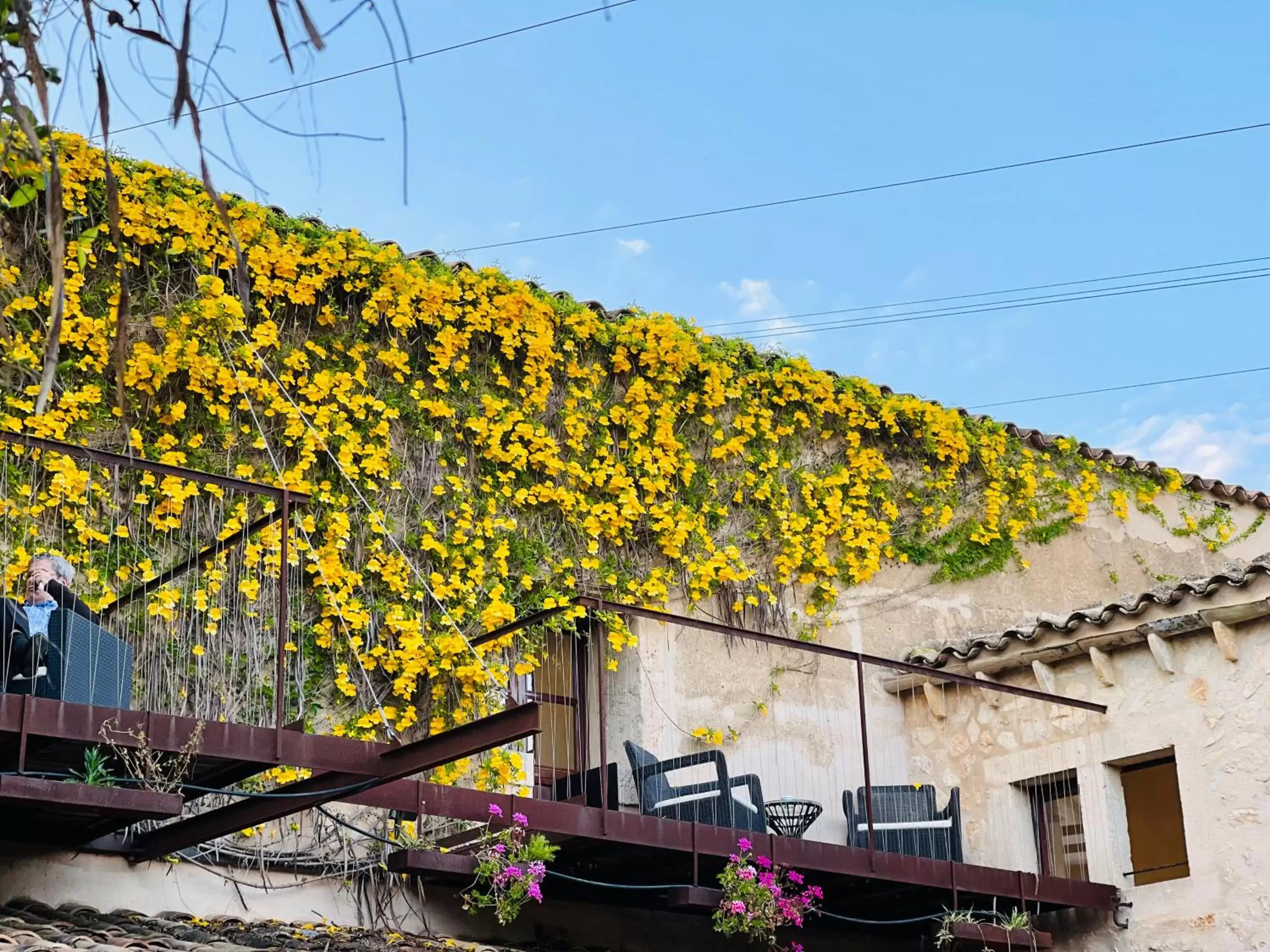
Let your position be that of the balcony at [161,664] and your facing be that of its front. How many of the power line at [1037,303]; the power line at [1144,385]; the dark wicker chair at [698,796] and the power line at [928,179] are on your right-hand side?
0

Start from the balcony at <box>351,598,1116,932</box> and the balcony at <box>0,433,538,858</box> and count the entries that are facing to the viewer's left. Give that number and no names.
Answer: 0

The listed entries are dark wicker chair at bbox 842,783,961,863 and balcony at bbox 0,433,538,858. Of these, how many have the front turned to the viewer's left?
0

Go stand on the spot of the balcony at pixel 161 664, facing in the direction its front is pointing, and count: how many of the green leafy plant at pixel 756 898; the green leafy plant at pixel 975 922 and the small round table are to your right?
0

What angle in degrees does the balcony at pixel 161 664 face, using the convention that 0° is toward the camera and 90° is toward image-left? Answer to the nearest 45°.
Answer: approximately 315°

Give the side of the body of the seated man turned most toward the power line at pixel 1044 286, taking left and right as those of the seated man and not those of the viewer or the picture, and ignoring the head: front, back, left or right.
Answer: back

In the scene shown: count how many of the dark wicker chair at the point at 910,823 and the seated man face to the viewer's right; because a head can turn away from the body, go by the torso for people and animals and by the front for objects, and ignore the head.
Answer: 0

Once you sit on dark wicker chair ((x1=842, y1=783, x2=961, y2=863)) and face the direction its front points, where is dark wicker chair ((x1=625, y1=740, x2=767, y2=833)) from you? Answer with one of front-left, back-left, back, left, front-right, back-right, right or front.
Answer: front-right

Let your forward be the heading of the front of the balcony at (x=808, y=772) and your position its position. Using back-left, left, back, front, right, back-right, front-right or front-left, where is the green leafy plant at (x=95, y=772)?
right

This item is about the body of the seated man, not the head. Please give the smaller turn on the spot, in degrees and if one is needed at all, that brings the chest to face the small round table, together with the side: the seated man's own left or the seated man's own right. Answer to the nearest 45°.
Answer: approximately 135° to the seated man's own left

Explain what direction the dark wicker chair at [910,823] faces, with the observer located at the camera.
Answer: facing the viewer

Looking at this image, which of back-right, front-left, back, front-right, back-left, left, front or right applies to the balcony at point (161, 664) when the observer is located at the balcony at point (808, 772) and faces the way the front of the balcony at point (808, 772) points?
right

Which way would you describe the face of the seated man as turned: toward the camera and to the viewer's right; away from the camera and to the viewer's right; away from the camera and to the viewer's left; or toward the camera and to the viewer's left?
toward the camera and to the viewer's left
